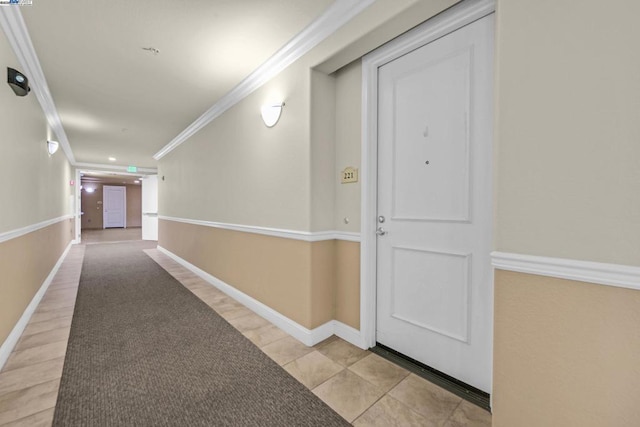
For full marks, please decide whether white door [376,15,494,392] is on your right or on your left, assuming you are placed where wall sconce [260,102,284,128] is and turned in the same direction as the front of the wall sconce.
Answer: on your left

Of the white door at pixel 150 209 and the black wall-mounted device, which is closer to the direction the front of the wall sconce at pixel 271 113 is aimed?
the black wall-mounted device

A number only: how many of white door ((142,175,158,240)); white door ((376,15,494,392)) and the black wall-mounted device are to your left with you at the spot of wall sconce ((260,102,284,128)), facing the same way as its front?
1

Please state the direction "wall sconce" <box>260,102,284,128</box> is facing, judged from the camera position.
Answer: facing the viewer and to the left of the viewer

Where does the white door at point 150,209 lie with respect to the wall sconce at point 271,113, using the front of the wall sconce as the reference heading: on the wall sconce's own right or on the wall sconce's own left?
on the wall sconce's own right

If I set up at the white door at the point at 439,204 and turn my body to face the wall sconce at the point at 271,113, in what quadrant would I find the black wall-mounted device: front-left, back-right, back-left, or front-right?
front-left

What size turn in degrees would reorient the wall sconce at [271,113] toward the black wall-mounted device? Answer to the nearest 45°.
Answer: approximately 45° to its right

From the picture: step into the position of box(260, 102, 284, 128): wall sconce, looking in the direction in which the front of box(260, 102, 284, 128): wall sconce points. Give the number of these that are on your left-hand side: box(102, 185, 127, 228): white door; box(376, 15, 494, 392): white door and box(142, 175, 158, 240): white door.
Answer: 1

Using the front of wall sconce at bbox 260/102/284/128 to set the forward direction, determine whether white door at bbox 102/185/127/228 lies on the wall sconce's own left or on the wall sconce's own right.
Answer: on the wall sconce's own right
